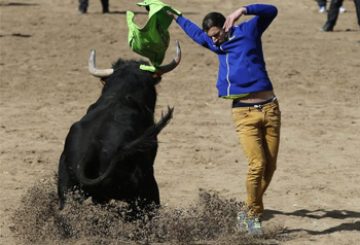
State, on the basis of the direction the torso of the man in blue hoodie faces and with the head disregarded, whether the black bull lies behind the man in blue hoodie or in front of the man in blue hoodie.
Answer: in front

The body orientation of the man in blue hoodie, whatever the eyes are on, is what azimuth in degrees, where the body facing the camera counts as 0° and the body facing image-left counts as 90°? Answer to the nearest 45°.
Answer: approximately 45°

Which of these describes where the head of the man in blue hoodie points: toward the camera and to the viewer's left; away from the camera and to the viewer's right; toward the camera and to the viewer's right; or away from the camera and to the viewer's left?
toward the camera and to the viewer's left
